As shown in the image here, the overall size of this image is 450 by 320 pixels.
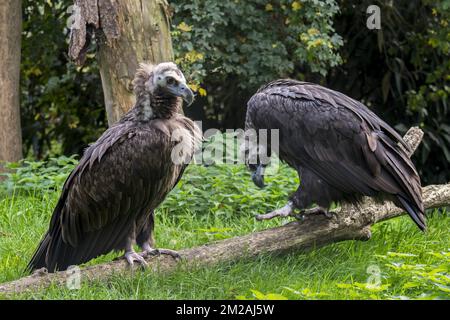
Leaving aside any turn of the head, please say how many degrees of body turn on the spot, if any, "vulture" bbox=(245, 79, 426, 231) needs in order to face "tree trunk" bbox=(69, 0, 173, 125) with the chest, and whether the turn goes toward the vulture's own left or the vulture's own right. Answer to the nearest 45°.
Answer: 0° — it already faces it

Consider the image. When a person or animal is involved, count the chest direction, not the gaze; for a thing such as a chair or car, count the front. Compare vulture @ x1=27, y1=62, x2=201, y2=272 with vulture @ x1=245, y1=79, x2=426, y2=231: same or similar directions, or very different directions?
very different directions

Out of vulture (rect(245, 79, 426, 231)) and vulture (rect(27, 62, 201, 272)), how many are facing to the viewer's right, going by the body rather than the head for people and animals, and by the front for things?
1

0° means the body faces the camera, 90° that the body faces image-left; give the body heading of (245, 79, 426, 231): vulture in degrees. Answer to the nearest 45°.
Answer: approximately 90°

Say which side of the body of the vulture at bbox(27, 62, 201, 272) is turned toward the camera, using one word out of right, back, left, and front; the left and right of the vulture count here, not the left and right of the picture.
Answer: right

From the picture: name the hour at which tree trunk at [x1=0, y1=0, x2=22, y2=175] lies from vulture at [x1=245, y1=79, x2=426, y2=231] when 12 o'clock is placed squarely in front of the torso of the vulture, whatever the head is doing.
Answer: The tree trunk is roughly at 1 o'clock from the vulture.
